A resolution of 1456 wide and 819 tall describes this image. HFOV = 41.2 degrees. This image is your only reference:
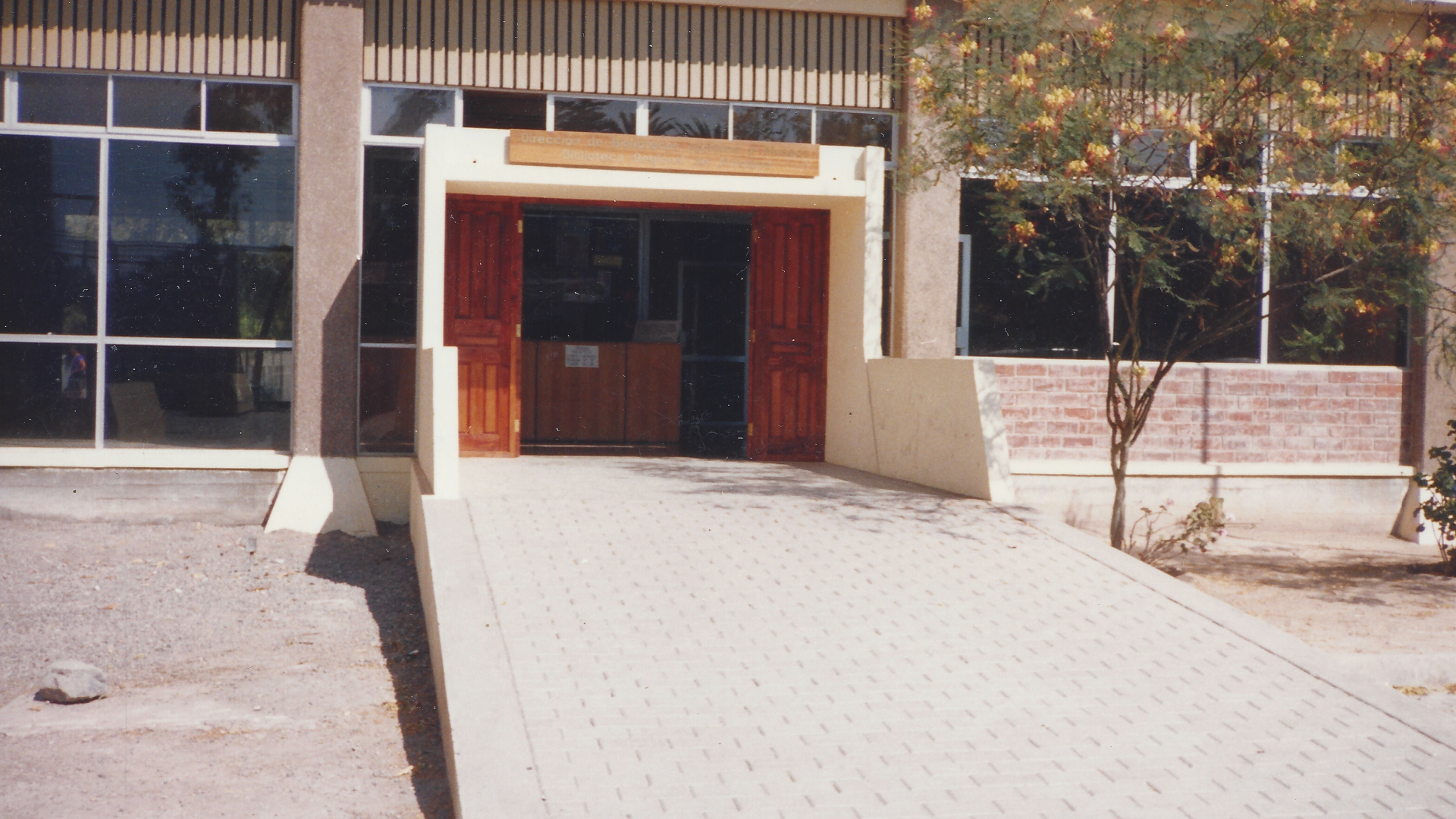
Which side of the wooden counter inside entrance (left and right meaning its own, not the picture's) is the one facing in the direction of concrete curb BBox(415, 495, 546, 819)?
front

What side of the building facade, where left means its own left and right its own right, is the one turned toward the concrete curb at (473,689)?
front

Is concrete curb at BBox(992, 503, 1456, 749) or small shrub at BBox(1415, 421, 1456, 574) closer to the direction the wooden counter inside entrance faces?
the concrete curb

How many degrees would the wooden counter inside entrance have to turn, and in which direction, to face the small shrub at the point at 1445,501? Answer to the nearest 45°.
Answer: approximately 45° to its left

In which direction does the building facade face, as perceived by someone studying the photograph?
facing the viewer

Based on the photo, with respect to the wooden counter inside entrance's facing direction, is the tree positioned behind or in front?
in front

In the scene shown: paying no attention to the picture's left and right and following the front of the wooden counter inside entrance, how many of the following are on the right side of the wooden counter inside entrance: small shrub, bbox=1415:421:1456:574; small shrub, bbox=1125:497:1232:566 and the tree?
0

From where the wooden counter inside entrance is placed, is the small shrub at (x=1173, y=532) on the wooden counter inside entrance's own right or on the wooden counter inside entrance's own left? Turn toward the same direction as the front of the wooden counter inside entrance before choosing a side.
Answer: on the wooden counter inside entrance's own left

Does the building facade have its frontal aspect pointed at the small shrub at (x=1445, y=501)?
no
